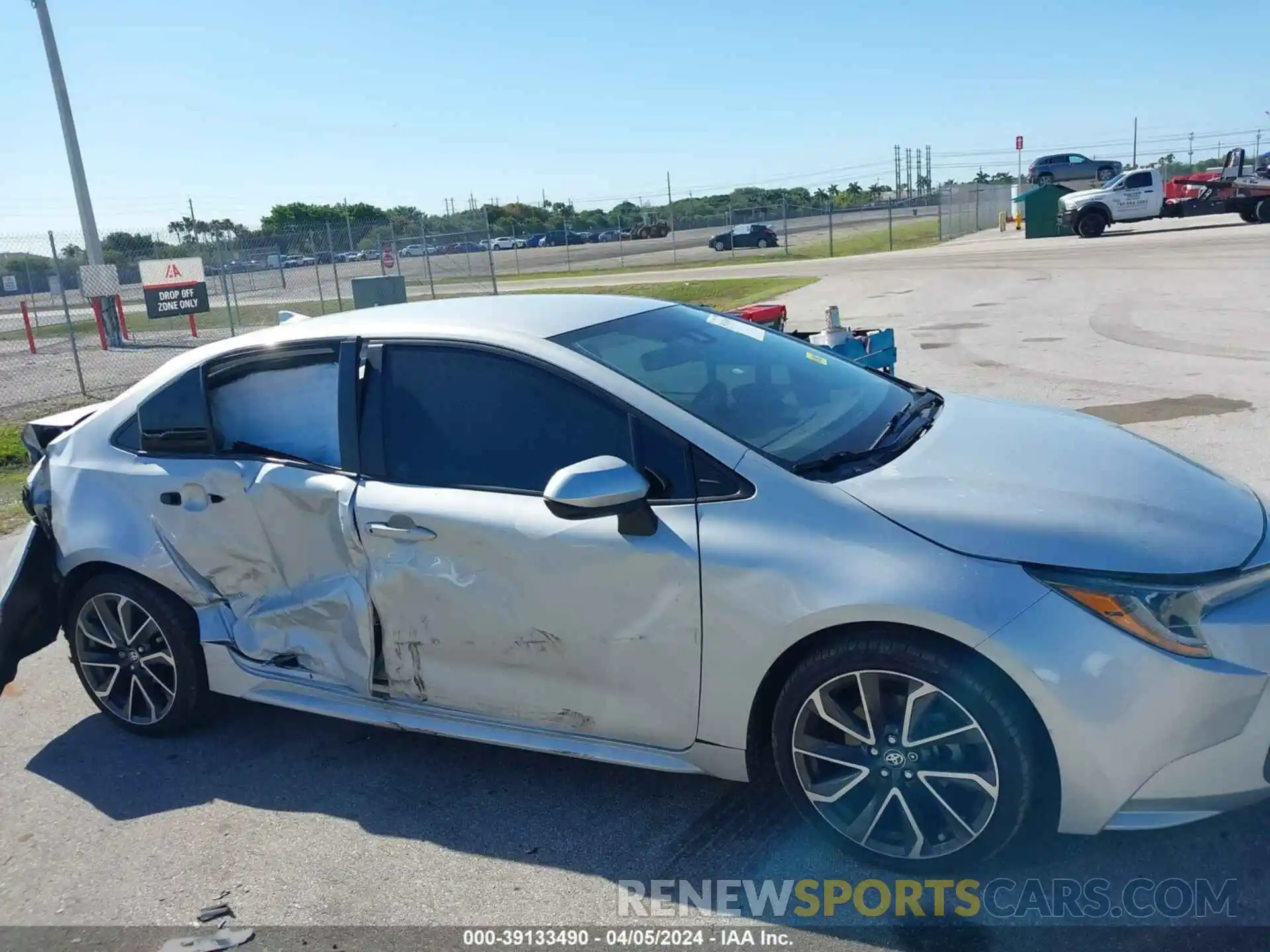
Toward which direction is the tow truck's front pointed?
to the viewer's left

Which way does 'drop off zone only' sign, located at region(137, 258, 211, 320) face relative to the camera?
toward the camera

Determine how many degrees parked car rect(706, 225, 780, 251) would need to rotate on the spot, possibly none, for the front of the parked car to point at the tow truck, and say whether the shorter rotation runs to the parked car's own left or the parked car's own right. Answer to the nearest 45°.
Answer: approximately 135° to the parked car's own left

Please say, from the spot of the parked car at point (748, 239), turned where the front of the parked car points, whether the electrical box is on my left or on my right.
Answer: on my left

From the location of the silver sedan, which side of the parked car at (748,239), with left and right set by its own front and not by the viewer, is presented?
left

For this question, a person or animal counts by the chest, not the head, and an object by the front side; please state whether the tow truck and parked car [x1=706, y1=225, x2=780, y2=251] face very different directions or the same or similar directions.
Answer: same or similar directions

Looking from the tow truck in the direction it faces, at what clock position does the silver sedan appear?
The silver sedan is roughly at 9 o'clock from the tow truck.

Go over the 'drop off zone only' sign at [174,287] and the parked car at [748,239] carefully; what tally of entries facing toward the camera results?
1

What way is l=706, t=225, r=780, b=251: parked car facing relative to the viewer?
to the viewer's left

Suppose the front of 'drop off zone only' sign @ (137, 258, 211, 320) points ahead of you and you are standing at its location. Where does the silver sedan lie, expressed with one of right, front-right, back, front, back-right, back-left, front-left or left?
front

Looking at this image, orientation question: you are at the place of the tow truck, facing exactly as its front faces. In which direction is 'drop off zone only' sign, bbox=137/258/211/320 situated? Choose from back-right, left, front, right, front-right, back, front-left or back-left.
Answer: front-left

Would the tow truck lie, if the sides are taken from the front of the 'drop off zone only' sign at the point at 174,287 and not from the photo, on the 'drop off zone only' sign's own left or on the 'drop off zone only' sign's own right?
on the 'drop off zone only' sign's own left

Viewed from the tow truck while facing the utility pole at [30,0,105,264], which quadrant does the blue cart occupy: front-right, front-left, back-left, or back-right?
front-left

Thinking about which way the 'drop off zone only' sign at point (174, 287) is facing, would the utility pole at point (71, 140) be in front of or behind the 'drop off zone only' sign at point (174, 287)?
behind

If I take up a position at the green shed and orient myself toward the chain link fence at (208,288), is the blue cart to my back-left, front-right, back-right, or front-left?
front-left

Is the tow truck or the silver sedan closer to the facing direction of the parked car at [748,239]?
the silver sedan
